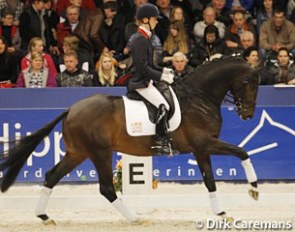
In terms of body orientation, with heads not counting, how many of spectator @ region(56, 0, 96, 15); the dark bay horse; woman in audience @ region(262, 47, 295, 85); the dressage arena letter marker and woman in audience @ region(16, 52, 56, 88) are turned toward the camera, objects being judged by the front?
4

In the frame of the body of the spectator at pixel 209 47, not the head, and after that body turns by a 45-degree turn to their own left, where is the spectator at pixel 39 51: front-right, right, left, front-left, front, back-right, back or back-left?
back-right

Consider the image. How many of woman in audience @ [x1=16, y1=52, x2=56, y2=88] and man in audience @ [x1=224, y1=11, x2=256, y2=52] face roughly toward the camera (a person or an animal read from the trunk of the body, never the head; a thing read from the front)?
2

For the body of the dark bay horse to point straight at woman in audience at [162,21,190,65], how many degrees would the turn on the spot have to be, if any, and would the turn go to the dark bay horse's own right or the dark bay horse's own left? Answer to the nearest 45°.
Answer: approximately 90° to the dark bay horse's own left

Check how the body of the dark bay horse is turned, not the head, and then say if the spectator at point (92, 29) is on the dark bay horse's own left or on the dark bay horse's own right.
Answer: on the dark bay horse's own left

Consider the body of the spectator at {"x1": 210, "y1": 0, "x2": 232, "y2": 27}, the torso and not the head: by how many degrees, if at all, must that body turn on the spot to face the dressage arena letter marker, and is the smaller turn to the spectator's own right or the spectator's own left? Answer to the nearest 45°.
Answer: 0° — they already face it

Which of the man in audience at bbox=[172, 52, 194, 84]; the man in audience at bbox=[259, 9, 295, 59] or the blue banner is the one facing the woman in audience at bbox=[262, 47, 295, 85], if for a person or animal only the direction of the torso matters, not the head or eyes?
the man in audience at bbox=[259, 9, 295, 59]

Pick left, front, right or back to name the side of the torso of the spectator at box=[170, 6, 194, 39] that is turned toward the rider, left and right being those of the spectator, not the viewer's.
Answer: front

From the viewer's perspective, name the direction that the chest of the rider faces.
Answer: to the viewer's right

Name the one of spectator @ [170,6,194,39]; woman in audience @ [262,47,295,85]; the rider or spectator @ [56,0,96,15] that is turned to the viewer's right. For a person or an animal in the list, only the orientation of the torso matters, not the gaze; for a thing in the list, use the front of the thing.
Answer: the rider

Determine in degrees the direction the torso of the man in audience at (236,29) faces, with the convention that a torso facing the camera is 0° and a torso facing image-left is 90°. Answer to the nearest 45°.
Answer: approximately 0°

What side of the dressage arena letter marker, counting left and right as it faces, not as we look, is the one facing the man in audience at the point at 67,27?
back

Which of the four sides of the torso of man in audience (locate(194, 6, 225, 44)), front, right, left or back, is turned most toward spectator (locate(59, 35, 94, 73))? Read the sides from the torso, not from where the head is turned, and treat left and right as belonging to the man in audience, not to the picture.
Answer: right
